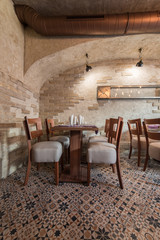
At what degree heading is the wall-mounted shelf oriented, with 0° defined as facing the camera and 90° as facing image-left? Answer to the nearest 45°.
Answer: approximately 0°
